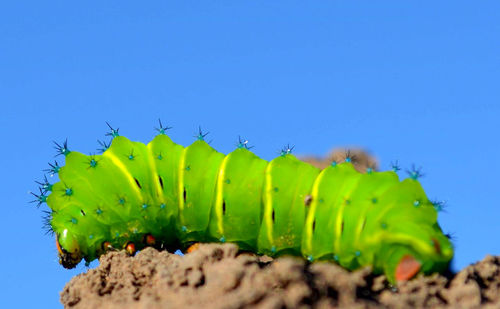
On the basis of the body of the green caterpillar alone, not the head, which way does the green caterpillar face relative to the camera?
to the viewer's left
